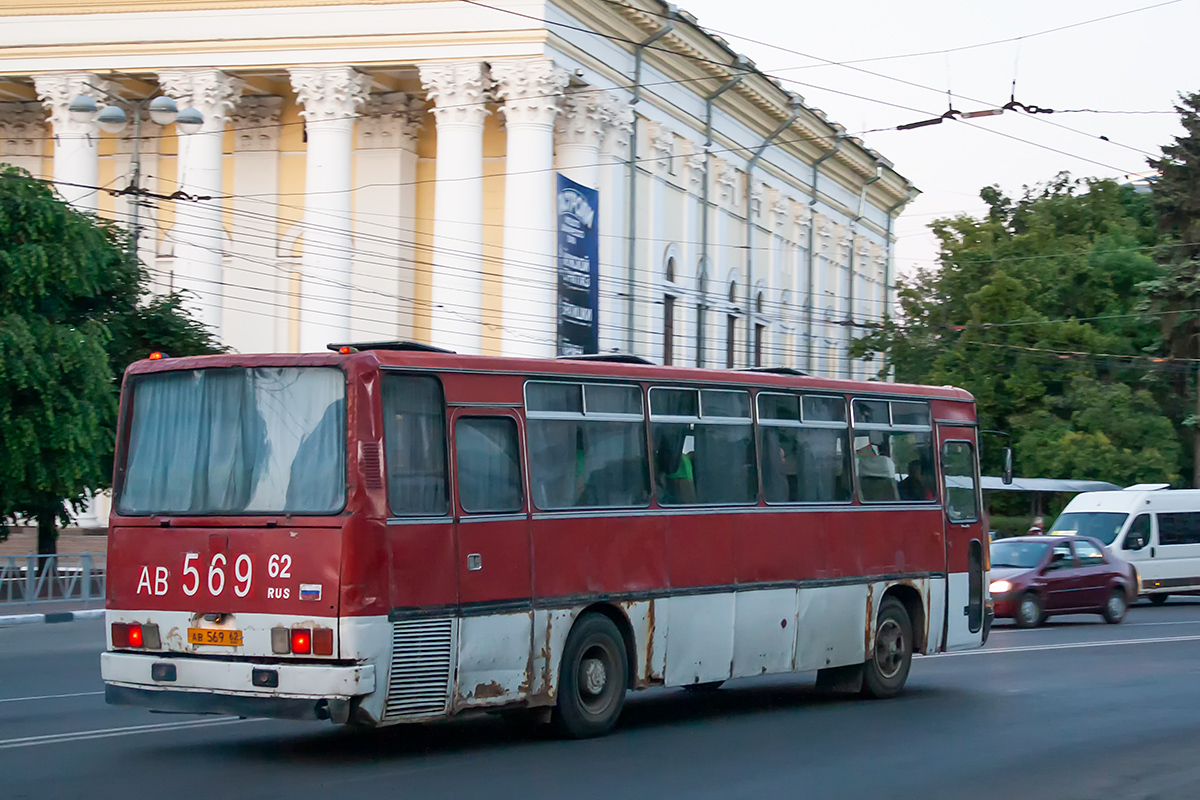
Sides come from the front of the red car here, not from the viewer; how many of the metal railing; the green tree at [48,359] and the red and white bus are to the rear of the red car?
0

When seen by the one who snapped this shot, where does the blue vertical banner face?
facing the viewer and to the right of the viewer

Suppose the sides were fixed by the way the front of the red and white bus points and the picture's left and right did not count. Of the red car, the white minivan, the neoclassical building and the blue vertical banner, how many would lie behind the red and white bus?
0

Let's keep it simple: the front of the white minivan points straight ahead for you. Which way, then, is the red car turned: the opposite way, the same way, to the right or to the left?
the same way

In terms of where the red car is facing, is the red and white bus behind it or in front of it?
in front

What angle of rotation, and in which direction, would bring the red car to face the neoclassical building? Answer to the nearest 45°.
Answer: approximately 90° to its right

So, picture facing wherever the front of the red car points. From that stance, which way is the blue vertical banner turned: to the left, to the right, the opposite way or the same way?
to the left

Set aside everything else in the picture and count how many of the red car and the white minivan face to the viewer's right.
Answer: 0

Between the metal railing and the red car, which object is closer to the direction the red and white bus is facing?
the red car

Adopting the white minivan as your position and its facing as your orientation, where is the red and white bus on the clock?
The red and white bus is roughly at 11 o'clock from the white minivan.

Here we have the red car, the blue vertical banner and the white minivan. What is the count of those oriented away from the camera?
0

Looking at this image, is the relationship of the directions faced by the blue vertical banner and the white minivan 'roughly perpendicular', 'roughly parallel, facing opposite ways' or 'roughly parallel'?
roughly perpendicular

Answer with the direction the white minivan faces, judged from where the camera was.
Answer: facing the viewer and to the left of the viewer

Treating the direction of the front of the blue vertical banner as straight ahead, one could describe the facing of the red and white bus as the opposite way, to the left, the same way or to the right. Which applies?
to the left

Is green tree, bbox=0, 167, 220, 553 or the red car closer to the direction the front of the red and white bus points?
the red car

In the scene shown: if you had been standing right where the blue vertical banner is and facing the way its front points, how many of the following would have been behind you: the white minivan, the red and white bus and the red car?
0

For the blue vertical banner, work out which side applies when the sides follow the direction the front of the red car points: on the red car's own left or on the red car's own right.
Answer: on the red car's own right

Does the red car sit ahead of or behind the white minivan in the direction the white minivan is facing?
ahead

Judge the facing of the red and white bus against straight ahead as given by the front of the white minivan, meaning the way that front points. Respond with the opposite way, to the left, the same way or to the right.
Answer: the opposite way

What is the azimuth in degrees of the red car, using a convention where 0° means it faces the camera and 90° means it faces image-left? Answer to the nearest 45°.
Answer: approximately 45°

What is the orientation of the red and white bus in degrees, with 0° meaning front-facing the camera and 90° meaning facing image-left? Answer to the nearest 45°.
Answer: approximately 225°

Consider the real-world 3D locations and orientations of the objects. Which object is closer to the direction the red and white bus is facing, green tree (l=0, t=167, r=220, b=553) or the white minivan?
the white minivan

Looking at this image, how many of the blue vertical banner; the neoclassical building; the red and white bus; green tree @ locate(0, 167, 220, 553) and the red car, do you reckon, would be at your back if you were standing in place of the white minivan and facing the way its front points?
0
